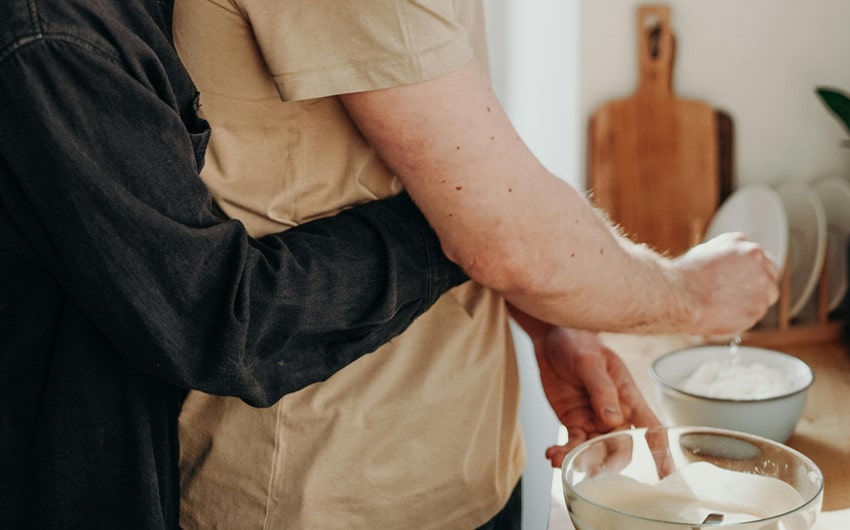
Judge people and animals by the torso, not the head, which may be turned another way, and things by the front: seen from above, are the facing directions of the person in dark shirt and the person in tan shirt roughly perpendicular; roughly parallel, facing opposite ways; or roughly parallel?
roughly parallel

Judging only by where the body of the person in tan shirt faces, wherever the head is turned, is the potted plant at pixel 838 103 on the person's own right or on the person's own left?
on the person's own left

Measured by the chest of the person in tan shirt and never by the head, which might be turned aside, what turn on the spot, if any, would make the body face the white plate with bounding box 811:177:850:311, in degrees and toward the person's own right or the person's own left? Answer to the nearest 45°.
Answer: approximately 45° to the person's own left

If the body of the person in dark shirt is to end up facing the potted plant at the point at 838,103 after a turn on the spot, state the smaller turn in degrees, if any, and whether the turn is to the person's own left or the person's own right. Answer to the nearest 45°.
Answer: approximately 45° to the person's own left

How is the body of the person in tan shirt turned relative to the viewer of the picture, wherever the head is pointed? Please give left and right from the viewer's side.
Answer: facing to the right of the viewer

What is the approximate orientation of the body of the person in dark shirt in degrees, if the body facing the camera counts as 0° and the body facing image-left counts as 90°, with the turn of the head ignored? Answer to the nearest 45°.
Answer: approximately 270°

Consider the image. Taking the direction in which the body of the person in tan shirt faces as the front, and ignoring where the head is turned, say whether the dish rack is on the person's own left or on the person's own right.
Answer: on the person's own left
